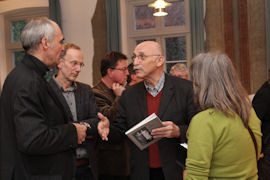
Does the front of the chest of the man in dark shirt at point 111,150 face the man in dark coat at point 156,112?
no

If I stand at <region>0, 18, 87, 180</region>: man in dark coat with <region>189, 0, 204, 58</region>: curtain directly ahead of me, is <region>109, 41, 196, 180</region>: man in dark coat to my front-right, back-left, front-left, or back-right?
front-right

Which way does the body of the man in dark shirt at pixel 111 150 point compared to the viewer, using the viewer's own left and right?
facing to the right of the viewer

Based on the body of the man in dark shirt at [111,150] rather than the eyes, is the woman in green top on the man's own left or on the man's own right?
on the man's own right

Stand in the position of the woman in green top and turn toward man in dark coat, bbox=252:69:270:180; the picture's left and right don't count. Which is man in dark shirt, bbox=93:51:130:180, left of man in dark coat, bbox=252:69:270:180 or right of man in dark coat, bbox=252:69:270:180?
left

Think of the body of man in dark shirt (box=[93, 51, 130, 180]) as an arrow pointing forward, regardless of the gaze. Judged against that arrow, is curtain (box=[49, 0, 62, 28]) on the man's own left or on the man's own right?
on the man's own left

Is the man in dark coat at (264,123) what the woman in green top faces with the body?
no

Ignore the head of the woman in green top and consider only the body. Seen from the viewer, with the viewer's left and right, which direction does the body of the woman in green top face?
facing away from the viewer and to the left of the viewer

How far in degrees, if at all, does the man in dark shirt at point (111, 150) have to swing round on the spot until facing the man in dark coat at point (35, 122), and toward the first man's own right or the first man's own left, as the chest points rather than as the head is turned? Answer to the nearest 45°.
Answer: approximately 90° to the first man's own right

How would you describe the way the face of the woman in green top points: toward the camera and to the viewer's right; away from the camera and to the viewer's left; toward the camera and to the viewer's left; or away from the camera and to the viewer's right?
away from the camera and to the viewer's left

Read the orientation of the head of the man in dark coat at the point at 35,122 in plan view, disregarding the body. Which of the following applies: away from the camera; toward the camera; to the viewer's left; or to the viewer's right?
to the viewer's right

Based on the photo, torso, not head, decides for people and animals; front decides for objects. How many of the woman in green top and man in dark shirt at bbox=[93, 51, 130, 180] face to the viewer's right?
1
